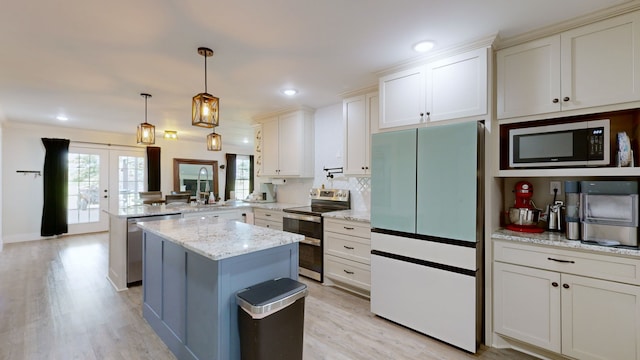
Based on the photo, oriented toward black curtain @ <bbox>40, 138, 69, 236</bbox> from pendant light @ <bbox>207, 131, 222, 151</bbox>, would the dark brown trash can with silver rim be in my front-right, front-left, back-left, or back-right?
back-left

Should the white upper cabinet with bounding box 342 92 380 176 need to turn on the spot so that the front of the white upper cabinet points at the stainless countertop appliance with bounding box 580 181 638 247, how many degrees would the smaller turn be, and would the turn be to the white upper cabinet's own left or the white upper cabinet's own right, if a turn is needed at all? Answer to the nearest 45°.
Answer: approximately 90° to the white upper cabinet's own left

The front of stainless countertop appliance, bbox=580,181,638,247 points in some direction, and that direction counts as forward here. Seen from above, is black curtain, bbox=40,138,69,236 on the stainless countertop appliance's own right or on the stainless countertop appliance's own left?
on the stainless countertop appliance's own right

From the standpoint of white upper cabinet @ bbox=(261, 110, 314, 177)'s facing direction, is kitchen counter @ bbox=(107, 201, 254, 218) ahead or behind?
ahead

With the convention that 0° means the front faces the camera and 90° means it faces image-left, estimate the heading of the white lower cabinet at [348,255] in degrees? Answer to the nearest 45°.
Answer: approximately 45°

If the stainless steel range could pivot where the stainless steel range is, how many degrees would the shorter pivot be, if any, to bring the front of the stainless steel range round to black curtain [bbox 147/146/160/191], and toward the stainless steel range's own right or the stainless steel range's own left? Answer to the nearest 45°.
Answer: approximately 90° to the stainless steel range's own right

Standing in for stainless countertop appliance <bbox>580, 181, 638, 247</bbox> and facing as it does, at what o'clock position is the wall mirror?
The wall mirror is roughly at 3 o'clock from the stainless countertop appliance.

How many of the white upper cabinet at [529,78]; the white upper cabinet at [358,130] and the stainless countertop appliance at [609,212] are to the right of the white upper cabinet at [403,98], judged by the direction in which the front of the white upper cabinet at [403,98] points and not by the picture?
1

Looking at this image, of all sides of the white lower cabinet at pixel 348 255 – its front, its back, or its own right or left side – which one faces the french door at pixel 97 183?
right
